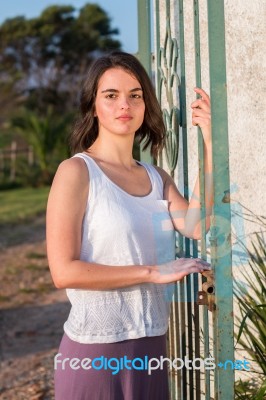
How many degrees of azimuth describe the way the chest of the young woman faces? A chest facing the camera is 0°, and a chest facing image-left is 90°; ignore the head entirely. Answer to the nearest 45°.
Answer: approximately 315°

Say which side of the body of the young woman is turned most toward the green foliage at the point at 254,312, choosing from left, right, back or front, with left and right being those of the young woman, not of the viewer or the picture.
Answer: left

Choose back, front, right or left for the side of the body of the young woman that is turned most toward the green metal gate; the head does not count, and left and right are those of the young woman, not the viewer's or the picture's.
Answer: left
